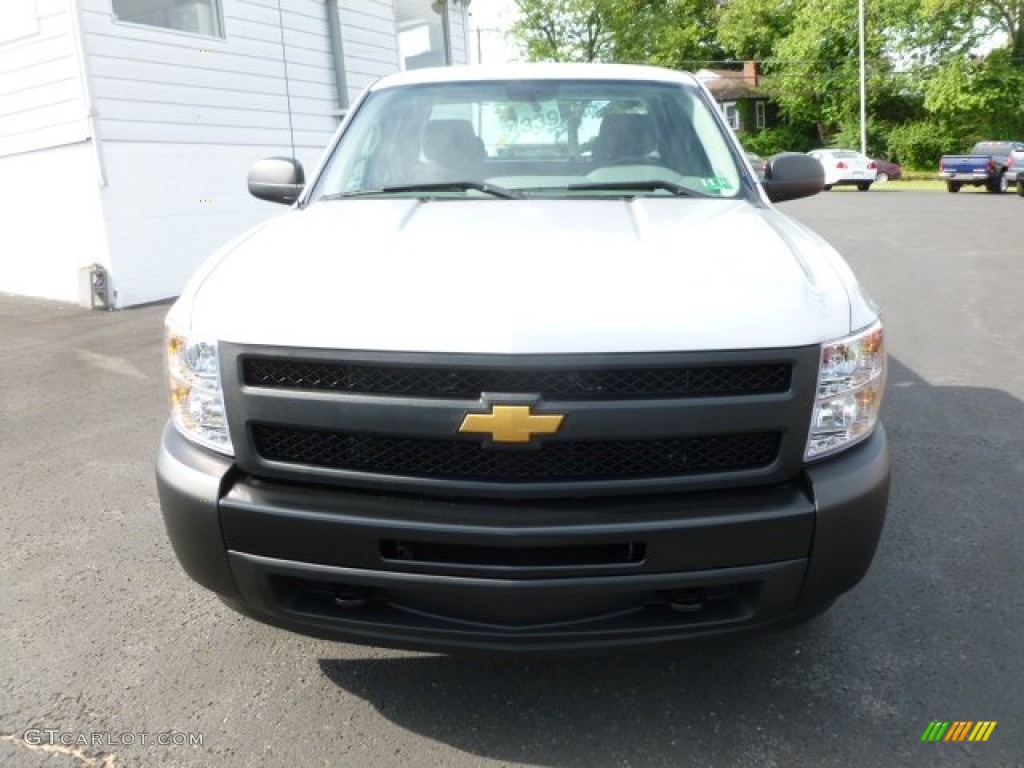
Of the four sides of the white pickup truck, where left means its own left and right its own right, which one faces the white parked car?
back

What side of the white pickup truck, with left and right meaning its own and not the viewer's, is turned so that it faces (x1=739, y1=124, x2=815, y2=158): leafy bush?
back

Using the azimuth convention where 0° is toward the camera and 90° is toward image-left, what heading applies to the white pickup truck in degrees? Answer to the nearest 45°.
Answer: approximately 0°

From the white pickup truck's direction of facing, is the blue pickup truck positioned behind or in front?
behind

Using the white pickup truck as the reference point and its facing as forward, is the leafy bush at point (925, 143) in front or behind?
behind

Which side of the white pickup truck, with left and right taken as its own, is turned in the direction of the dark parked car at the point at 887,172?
back

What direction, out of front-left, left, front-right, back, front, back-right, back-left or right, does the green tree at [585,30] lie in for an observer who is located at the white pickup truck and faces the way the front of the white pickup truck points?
back

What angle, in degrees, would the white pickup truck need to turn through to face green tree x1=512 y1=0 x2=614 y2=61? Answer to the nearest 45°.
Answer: approximately 180°
